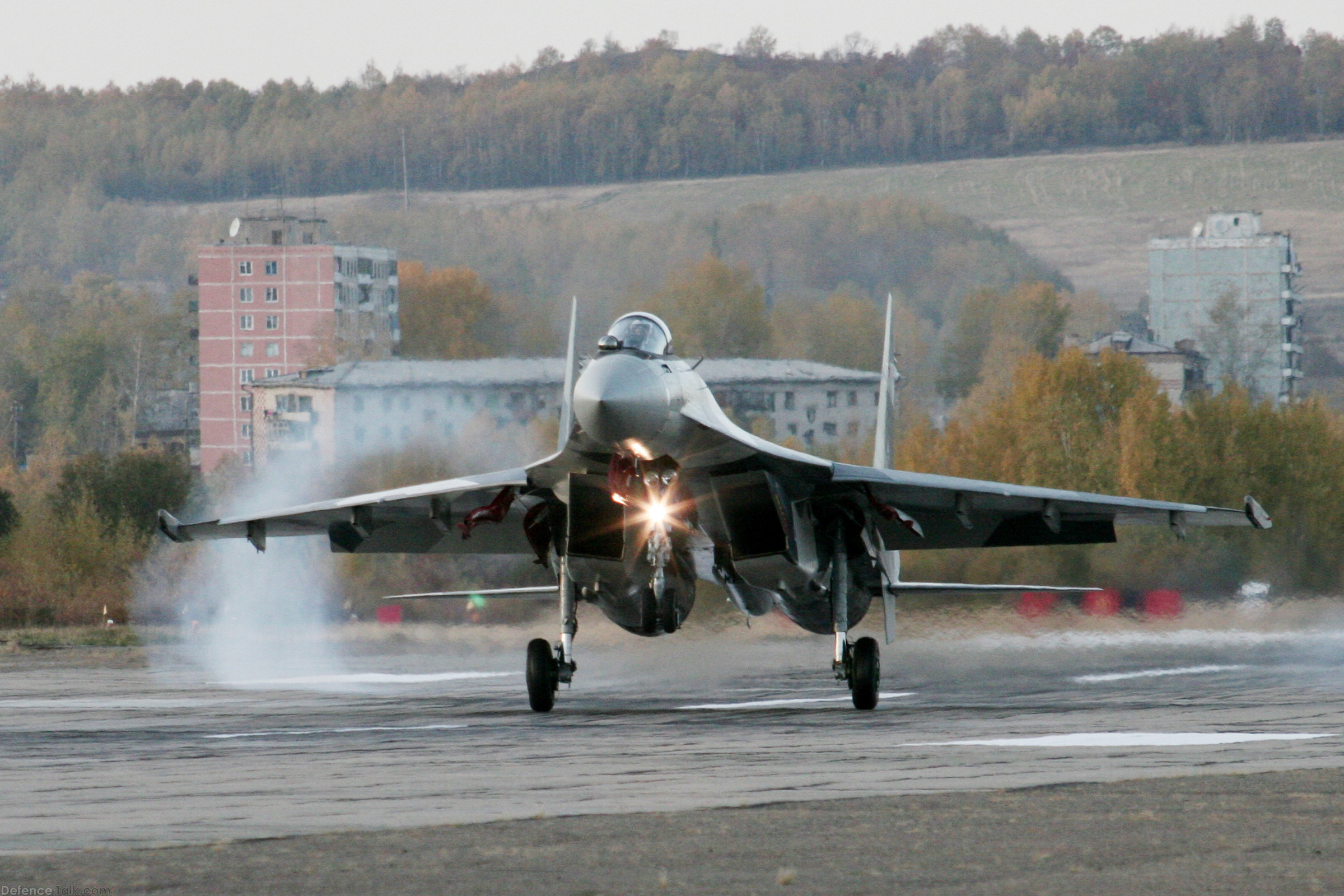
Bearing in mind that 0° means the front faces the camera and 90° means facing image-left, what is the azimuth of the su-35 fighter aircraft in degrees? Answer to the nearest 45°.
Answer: approximately 0°
